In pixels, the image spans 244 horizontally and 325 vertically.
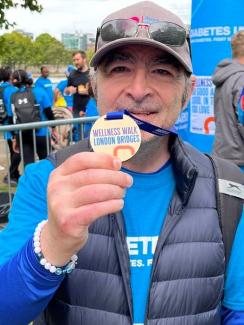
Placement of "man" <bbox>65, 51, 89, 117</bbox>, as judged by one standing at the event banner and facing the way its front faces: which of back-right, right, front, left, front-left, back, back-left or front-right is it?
back-right

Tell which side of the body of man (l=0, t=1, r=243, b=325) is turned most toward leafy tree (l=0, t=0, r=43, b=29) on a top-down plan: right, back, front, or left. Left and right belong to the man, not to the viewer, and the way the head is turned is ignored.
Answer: back

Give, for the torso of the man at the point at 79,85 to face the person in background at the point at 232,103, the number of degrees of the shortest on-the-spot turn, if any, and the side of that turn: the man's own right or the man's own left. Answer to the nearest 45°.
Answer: approximately 45° to the man's own left

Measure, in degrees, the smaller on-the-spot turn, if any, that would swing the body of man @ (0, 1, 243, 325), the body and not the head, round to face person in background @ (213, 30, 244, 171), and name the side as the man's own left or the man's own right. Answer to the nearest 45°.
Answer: approximately 180°

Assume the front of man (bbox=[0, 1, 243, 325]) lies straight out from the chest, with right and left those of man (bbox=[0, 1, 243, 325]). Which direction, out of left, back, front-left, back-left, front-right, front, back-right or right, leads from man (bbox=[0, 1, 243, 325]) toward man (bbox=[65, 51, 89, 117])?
back

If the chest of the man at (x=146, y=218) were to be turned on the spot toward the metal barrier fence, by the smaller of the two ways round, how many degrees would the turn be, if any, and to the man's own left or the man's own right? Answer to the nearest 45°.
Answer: approximately 180°

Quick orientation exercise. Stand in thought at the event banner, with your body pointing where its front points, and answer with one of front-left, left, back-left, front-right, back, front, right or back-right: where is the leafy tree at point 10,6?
back-right

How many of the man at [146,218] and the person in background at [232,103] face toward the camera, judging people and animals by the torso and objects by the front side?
1

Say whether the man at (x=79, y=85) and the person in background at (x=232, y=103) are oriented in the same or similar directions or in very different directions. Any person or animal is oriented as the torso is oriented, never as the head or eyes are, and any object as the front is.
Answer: very different directions
